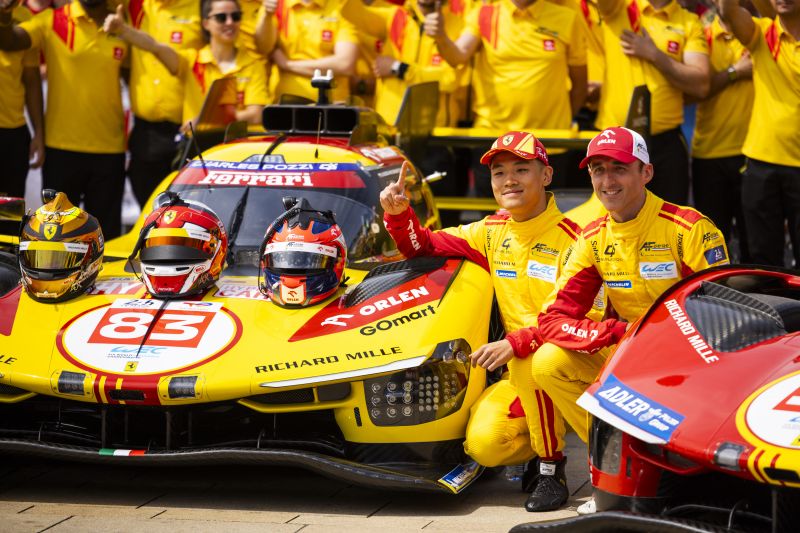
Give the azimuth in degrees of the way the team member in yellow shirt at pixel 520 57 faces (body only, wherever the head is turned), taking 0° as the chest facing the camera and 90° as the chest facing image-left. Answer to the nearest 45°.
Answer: approximately 0°

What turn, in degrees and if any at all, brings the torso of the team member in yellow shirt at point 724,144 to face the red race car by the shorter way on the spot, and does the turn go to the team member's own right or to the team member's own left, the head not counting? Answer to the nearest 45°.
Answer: approximately 45° to the team member's own left

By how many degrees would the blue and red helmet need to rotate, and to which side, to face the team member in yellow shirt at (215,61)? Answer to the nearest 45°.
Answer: approximately 180°

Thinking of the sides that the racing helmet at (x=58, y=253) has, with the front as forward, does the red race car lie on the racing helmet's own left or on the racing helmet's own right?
on the racing helmet's own left

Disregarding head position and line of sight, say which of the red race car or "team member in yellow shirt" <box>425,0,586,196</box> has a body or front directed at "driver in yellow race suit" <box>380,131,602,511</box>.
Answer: the team member in yellow shirt

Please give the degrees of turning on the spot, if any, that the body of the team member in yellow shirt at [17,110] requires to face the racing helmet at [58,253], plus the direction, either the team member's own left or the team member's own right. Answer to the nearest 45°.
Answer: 0° — they already face it

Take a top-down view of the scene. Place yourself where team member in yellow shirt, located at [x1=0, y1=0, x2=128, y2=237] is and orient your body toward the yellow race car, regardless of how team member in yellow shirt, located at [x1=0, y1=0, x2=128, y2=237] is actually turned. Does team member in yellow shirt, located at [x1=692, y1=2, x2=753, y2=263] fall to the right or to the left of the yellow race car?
left

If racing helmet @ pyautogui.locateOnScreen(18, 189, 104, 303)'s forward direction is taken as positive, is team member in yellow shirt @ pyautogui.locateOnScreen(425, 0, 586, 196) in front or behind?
behind

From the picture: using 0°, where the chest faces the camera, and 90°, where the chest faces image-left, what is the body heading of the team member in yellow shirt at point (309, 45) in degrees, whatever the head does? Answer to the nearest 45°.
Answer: approximately 0°
